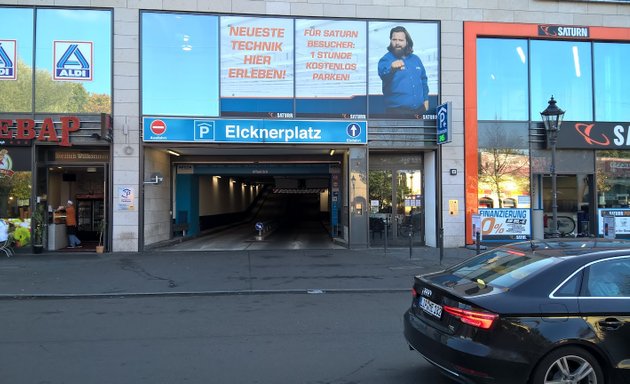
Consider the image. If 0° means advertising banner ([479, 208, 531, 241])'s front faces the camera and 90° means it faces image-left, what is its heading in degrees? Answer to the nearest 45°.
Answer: approximately 0°

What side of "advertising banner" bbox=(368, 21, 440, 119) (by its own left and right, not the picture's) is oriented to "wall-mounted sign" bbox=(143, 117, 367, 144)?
right

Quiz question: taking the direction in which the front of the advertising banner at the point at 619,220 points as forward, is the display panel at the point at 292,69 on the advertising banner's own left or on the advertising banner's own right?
on the advertising banner's own right

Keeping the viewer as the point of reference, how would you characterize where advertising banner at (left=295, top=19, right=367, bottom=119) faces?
facing the viewer

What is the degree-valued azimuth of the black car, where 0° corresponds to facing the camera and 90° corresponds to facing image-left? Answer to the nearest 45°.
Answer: approximately 225°

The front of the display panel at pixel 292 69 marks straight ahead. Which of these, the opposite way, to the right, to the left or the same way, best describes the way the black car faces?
to the left

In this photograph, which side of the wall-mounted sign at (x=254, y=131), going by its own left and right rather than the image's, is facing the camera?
front

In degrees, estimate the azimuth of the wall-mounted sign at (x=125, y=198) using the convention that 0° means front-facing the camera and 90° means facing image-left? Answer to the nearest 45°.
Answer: approximately 0°

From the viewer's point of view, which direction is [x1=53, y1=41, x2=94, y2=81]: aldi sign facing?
toward the camera

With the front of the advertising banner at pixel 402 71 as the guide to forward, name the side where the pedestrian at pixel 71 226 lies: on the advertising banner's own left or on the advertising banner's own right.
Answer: on the advertising banner's own right
